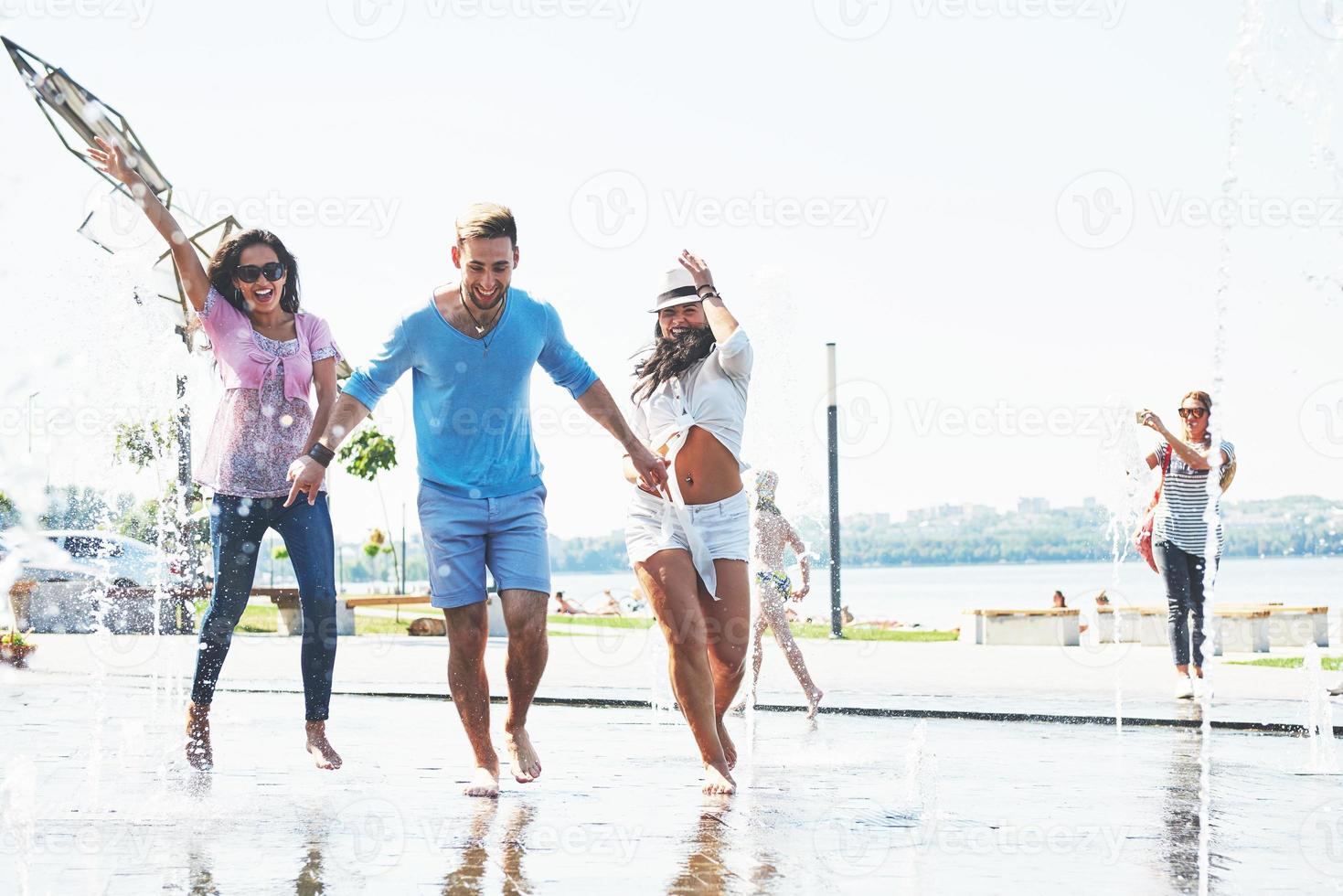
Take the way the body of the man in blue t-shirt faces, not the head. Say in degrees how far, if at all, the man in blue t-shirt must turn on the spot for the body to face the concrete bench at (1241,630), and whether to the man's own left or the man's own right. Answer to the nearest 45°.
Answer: approximately 135° to the man's own left

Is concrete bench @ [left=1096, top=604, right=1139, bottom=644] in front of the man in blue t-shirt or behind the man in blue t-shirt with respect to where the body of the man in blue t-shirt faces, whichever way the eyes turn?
behind

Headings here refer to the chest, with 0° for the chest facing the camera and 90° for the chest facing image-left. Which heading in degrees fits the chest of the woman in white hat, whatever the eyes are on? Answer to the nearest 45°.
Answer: approximately 0°

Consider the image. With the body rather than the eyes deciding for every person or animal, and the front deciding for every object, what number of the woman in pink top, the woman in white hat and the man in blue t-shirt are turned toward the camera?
3

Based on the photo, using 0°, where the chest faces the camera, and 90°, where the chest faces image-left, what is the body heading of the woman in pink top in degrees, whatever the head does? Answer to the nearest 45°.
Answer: approximately 0°

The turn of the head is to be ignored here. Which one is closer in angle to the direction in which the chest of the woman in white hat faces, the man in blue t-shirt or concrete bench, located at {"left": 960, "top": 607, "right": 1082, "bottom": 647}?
the man in blue t-shirt

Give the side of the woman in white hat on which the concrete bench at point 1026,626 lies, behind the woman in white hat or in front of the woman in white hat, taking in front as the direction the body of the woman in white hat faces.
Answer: behind

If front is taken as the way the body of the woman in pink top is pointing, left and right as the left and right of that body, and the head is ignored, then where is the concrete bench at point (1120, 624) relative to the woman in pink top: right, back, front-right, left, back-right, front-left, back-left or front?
back-left
